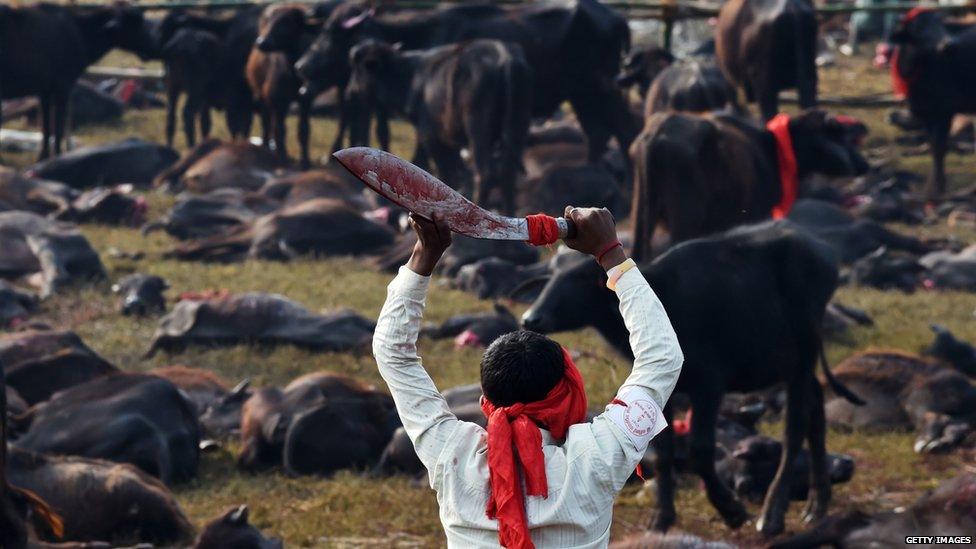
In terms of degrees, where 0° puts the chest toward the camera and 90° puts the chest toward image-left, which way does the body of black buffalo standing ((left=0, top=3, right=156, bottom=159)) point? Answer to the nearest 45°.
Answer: approximately 270°

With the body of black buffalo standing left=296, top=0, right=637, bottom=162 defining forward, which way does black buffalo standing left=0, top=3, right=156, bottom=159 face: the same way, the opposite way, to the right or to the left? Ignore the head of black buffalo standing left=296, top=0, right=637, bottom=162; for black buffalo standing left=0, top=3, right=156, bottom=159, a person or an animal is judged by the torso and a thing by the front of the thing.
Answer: the opposite way

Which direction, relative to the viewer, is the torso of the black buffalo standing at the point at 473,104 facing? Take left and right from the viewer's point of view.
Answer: facing away from the viewer and to the left of the viewer

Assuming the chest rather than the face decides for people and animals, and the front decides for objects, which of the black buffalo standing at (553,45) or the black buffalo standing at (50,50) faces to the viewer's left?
the black buffalo standing at (553,45)

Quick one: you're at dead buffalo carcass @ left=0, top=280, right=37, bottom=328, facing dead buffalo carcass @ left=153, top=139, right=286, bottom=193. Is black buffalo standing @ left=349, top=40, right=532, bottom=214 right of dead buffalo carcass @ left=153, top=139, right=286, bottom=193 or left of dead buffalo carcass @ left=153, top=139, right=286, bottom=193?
right

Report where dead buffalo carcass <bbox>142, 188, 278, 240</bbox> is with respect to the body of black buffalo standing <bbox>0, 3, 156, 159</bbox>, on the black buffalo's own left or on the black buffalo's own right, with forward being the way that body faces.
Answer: on the black buffalo's own right

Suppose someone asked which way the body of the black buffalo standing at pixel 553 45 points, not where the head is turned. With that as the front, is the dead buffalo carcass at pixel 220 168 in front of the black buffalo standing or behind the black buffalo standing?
in front

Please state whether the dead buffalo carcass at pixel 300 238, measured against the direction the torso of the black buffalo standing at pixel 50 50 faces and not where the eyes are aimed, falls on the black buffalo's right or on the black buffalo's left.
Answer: on the black buffalo's right

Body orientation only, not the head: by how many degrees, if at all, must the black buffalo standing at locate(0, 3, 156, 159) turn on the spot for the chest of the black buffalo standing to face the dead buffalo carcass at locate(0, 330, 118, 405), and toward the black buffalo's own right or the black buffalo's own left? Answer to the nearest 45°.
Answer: approximately 90° to the black buffalo's own right

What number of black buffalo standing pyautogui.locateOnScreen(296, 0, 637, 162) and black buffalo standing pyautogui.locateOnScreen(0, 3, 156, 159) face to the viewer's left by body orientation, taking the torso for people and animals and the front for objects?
1

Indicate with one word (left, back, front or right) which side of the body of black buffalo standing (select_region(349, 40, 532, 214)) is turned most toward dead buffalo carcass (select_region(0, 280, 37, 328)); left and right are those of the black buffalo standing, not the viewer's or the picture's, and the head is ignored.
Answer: left

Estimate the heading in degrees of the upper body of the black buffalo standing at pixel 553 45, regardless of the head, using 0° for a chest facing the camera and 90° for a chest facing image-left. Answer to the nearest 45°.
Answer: approximately 90°

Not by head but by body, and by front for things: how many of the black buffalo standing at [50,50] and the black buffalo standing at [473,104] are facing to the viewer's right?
1

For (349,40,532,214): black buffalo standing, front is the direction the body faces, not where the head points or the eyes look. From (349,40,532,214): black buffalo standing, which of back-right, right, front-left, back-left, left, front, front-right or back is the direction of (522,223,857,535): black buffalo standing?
back-left

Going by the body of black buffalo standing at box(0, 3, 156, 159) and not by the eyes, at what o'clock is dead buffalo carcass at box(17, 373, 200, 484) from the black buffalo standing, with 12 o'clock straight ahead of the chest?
The dead buffalo carcass is roughly at 3 o'clock from the black buffalo standing.
